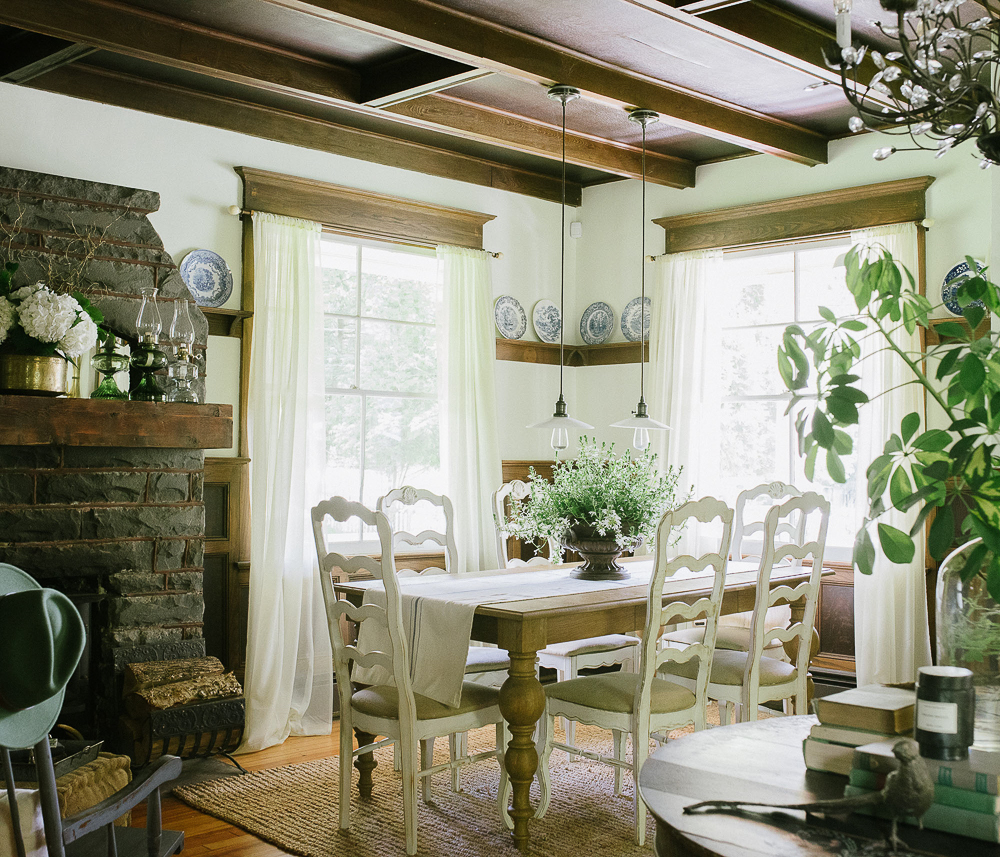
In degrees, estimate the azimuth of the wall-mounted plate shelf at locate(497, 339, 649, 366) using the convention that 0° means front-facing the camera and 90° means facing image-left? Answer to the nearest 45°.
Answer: approximately 0°

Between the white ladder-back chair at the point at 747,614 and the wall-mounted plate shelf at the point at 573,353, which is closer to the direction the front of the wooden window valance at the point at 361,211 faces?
the white ladder-back chair

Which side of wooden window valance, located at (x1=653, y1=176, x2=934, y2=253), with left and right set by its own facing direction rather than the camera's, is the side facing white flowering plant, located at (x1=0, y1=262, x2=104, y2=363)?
front

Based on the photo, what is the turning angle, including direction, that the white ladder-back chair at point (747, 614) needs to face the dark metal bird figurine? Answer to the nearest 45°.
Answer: approximately 135° to its left

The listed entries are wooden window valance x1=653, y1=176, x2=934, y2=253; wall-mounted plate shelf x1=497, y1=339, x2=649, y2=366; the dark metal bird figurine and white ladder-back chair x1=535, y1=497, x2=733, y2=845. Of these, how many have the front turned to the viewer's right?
1

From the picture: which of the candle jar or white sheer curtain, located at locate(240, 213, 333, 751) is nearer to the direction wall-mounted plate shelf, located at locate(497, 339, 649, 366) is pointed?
the candle jar

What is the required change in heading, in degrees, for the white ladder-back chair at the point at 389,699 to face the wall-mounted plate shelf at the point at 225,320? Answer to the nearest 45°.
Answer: approximately 90° to its left

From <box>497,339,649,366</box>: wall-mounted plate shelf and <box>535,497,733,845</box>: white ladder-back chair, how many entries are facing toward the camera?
1

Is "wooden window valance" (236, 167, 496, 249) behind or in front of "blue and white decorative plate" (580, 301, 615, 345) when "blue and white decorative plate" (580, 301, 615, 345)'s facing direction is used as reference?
in front

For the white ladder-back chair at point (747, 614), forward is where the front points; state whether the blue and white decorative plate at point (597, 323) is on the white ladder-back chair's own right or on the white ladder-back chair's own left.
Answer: on the white ladder-back chair's own right

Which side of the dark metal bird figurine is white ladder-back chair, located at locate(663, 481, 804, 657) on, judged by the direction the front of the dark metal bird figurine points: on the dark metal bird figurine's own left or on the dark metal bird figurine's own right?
on the dark metal bird figurine's own left

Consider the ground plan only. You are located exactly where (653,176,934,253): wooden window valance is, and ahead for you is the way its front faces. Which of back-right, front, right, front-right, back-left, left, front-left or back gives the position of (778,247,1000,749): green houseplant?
front-left

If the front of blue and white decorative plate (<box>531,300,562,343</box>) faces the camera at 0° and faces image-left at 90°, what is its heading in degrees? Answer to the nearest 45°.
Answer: approximately 315°

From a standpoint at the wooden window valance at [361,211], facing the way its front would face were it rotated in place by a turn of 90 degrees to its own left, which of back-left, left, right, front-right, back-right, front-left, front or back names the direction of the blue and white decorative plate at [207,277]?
back

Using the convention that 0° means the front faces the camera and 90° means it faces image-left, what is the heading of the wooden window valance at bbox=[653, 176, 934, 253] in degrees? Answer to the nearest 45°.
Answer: approximately 45°

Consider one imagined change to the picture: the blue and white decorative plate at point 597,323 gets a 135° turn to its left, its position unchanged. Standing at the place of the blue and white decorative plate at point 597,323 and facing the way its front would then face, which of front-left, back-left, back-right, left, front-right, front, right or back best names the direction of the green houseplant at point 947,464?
right
